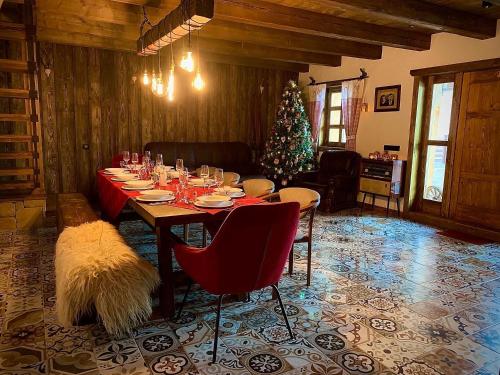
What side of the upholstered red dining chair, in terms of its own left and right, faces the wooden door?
right

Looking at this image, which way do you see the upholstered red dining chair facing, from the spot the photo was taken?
facing away from the viewer and to the left of the viewer

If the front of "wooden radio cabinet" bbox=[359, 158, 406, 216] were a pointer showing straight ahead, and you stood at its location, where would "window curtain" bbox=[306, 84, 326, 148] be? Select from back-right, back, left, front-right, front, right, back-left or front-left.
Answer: right

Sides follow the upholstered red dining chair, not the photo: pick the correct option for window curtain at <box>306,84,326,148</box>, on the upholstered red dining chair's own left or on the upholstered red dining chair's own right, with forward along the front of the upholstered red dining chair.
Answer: on the upholstered red dining chair's own right

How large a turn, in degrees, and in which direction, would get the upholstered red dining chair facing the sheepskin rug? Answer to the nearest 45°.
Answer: approximately 45° to its left

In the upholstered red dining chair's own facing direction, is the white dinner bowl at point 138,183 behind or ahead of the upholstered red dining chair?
ahead

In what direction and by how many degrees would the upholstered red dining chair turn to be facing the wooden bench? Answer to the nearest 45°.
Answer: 0° — it already faces it

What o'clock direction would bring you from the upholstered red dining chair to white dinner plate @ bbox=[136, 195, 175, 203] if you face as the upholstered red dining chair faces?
The white dinner plate is roughly at 12 o'clock from the upholstered red dining chair.
